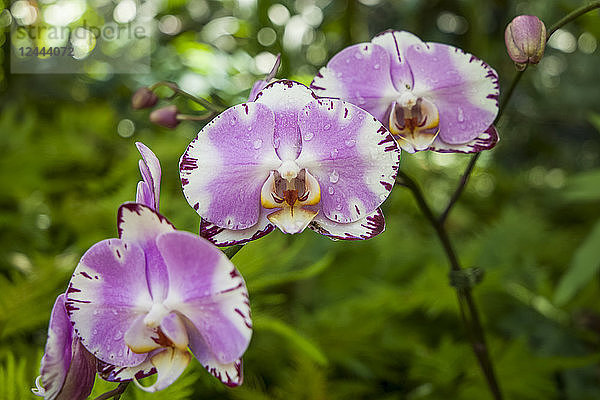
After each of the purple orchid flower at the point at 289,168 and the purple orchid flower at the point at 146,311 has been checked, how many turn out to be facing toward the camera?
2

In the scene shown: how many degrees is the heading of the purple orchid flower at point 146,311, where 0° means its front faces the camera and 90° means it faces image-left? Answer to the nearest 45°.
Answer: approximately 0°

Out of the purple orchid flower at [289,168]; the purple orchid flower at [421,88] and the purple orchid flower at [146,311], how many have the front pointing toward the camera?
3

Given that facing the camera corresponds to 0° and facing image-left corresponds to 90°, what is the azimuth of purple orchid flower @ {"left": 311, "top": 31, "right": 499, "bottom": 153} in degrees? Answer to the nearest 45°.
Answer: approximately 0°

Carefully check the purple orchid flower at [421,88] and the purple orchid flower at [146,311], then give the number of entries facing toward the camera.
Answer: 2
